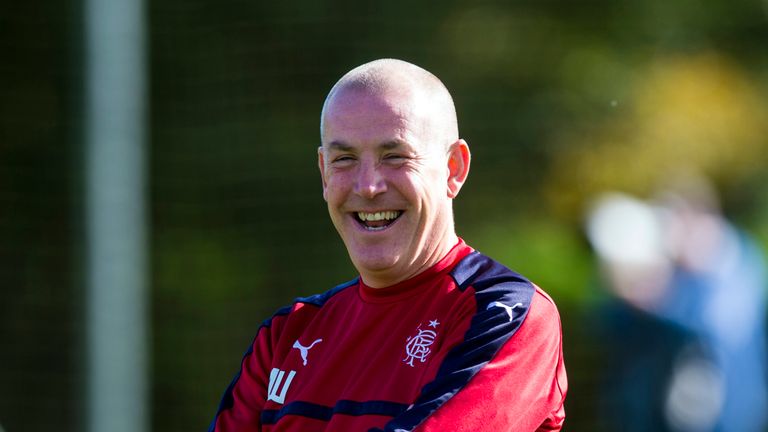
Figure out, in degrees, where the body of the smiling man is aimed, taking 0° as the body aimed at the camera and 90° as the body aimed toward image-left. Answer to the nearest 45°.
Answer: approximately 45°
